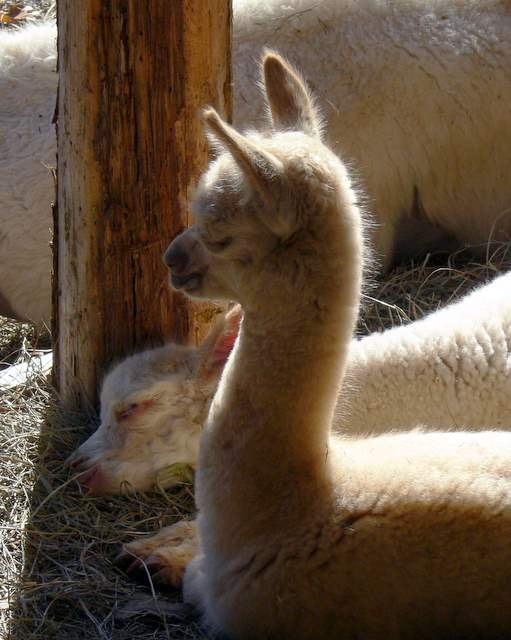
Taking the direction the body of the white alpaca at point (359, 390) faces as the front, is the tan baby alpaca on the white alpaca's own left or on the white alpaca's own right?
on the white alpaca's own left

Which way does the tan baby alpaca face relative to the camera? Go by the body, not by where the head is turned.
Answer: to the viewer's left

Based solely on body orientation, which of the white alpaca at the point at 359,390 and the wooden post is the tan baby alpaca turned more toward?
the wooden post

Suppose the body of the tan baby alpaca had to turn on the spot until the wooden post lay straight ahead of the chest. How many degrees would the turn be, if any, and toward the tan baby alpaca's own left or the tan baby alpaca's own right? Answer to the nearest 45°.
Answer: approximately 45° to the tan baby alpaca's own right

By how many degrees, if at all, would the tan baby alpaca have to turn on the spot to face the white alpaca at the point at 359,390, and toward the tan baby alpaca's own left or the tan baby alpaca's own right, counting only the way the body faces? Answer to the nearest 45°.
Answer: approximately 90° to the tan baby alpaca's own right

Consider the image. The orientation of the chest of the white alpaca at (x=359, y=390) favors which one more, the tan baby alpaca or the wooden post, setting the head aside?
the wooden post

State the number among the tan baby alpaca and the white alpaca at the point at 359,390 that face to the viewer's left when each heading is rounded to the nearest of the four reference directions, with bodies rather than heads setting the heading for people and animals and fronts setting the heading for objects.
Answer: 2

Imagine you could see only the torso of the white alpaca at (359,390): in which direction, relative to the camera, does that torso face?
to the viewer's left
